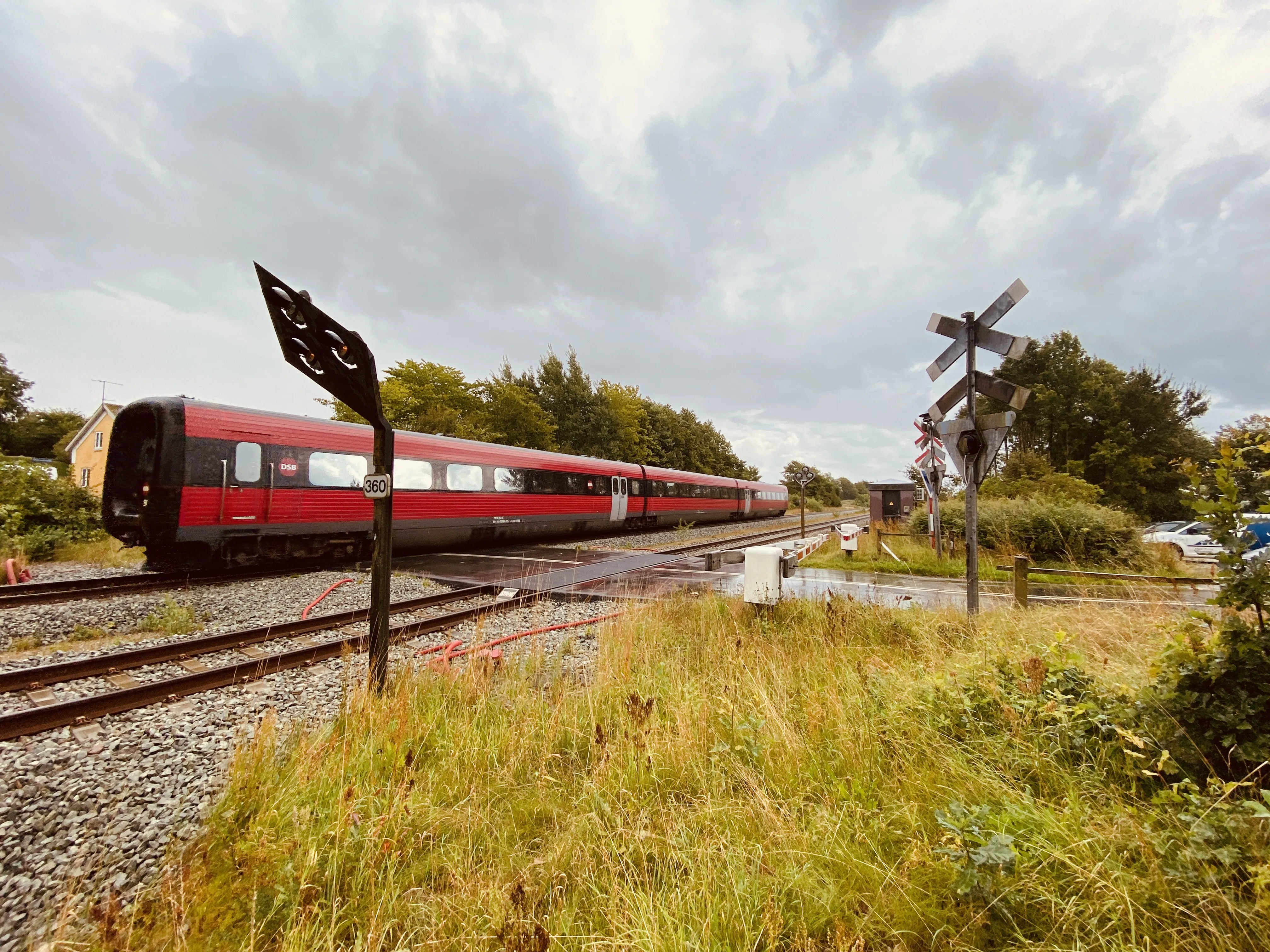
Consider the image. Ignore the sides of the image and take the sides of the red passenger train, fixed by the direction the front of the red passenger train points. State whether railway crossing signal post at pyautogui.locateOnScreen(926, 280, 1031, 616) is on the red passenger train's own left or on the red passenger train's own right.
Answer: on the red passenger train's own left

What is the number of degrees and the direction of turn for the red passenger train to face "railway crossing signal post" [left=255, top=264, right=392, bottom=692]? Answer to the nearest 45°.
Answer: approximately 45° to its left

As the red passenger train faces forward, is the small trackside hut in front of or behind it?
behind

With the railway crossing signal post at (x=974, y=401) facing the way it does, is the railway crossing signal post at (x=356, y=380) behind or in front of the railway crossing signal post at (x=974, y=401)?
behind

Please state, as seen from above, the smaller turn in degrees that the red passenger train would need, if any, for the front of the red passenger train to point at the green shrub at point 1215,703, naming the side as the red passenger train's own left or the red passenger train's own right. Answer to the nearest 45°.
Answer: approximately 90° to the red passenger train's own left

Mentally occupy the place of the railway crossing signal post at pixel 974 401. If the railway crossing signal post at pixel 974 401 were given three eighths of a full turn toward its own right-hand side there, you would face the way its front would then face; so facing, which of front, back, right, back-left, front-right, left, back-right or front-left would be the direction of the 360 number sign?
front-right

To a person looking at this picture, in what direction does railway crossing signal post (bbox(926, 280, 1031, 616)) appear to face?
facing away from the viewer and to the right of the viewer

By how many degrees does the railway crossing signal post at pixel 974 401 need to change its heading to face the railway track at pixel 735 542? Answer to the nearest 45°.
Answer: approximately 90° to its left

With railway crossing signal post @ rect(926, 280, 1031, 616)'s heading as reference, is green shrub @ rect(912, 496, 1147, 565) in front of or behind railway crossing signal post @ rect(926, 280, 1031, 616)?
in front
